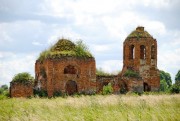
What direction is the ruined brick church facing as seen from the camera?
to the viewer's right

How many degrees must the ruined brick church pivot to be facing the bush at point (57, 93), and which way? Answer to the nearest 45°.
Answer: approximately 45° to its right
